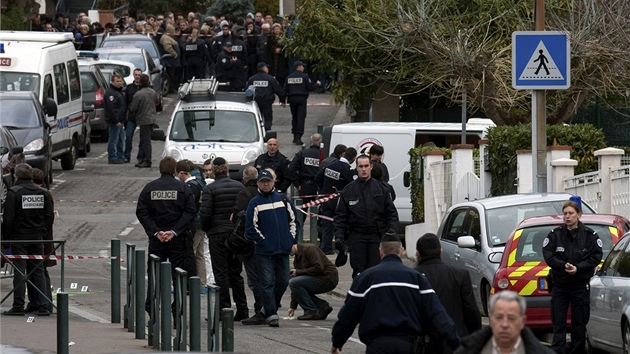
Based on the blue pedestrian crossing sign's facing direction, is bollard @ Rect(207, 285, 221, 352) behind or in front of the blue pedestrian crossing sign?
in front

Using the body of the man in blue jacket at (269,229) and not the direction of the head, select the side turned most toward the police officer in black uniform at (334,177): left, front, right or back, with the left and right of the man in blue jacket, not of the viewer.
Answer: back

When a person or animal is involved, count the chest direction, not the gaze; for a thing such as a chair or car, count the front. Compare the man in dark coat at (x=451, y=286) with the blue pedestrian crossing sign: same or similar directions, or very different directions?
very different directions

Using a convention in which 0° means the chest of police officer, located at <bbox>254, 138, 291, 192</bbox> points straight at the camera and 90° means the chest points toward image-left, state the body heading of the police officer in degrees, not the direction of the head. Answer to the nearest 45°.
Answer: approximately 0°

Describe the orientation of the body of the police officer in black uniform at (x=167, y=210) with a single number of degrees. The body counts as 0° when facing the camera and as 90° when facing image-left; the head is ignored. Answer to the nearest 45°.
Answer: approximately 180°

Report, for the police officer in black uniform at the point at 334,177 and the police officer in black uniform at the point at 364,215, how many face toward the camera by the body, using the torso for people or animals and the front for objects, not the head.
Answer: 1

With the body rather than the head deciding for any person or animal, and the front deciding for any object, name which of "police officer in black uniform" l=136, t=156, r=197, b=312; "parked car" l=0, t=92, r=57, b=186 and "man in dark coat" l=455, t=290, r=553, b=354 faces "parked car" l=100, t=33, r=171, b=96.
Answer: the police officer in black uniform

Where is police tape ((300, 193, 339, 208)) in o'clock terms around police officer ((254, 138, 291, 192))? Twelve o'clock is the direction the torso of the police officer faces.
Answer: The police tape is roughly at 11 o'clock from the police officer.

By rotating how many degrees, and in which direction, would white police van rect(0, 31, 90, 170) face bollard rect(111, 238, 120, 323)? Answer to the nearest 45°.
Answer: approximately 45° to its left
